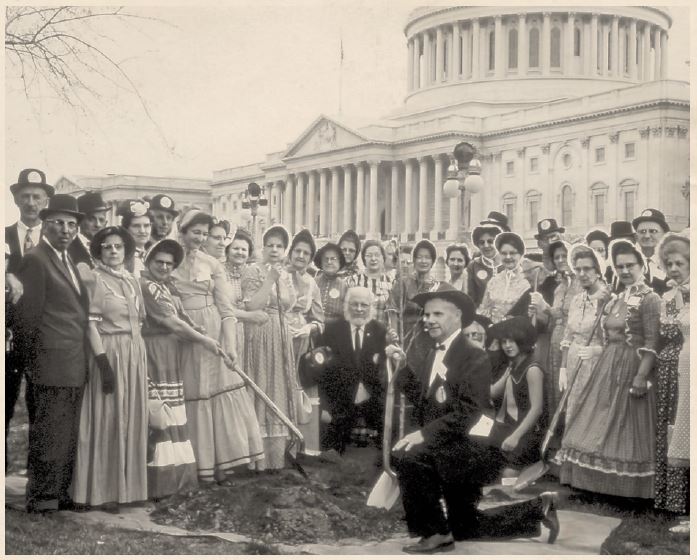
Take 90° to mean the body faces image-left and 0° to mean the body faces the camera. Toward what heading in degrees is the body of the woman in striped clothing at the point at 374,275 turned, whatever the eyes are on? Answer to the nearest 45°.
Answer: approximately 0°

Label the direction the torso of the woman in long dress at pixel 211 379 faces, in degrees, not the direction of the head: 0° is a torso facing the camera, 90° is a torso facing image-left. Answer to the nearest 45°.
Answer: approximately 0°

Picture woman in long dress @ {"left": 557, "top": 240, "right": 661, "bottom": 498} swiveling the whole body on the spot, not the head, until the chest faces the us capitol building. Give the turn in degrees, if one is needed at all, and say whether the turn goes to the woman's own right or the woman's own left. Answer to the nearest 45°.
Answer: approximately 135° to the woman's own right

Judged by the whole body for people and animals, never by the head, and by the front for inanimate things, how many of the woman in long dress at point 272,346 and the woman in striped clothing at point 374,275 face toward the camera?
2

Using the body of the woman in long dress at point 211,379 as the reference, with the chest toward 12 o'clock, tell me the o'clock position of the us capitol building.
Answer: The us capitol building is roughly at 7 o'clock from the woman in long dress.

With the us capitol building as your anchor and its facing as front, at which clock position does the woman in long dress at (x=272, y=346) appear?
The woman in long dress is roughly at 11 o'clock from the us capitol building.

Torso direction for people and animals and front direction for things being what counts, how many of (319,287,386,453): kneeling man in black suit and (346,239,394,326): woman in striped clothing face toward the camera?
2

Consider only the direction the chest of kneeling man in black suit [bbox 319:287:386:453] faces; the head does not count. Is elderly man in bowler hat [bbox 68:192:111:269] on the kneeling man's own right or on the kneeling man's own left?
on the kneeling man's own right

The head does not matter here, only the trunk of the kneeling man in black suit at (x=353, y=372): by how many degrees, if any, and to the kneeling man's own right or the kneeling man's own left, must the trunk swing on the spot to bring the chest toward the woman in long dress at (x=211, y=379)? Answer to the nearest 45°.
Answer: approximately 45° to the kneeling man's own right
